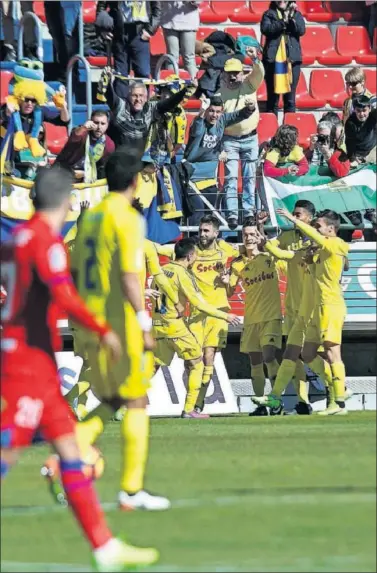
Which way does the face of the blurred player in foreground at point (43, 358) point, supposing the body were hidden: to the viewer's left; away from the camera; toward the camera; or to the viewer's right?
away from the camera

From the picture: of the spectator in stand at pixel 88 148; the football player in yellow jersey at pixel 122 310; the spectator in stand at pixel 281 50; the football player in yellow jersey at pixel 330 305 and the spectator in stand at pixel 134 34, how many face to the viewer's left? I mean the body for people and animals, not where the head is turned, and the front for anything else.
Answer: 1

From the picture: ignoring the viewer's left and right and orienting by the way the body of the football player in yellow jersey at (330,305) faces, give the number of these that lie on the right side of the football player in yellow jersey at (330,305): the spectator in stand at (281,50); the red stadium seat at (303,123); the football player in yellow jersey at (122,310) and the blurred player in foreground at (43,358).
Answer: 2

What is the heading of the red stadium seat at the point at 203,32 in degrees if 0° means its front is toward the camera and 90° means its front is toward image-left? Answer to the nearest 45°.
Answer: approximately 0°

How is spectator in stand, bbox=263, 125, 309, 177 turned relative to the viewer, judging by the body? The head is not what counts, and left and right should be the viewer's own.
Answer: facing the viewer

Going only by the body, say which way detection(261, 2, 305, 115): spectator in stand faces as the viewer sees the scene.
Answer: toward the camera

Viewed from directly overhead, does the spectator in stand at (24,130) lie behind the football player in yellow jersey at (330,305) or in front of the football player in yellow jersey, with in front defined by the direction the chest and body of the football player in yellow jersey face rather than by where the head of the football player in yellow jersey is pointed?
in front

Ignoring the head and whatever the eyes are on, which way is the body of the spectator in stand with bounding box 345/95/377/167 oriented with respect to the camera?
toward the camera

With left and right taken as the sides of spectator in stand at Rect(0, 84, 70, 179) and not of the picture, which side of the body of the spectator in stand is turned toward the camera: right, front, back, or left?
front

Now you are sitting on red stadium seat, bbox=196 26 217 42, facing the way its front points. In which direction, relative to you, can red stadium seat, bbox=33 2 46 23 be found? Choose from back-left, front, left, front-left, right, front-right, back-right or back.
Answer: right

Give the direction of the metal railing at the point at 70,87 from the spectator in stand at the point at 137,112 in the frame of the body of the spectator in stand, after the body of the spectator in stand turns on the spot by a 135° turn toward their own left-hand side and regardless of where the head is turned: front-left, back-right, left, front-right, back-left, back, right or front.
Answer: left

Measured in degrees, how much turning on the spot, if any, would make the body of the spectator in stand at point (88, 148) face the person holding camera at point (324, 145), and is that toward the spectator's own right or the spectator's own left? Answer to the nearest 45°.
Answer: approximately 90° to the spectator's own left

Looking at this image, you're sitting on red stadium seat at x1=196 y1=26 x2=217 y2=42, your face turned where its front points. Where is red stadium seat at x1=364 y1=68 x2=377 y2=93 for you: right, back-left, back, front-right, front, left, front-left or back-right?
left
